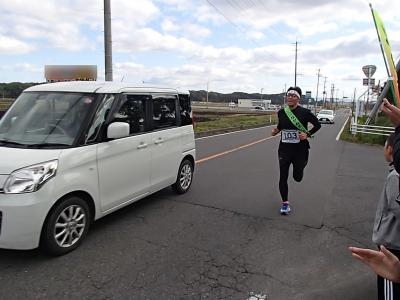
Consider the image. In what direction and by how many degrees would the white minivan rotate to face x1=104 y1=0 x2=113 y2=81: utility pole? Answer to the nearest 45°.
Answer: approximately 135° to its right

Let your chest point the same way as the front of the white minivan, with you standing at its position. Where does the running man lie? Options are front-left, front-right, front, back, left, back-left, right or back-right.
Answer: back-left

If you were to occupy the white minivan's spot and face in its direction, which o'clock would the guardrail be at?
The guardrail is roughly at 6 o'clock from the white minivan.

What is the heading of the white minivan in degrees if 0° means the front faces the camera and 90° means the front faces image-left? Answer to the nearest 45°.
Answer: approximately 45°
